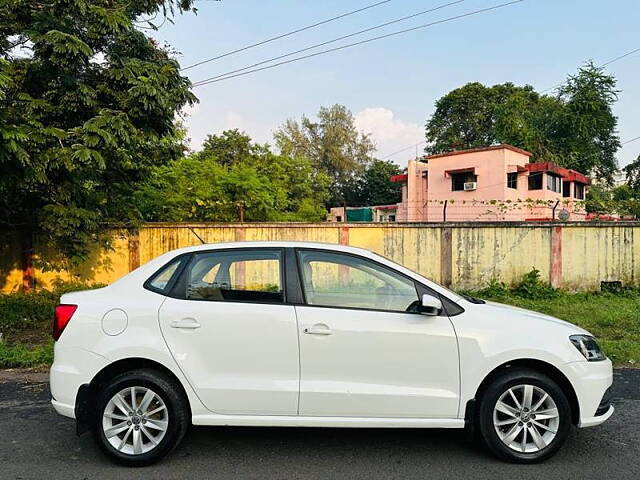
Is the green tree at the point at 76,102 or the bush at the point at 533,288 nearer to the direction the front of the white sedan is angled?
the bush

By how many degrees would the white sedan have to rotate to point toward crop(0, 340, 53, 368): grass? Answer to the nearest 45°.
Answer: approximately 135° to its left

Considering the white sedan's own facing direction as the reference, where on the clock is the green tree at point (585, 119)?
The green tree is roughly at 10 o'clock from the white sedan.

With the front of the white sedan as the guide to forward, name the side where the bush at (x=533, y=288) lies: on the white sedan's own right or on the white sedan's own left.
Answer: on the white sedan's own left

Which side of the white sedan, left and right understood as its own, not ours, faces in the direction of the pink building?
left

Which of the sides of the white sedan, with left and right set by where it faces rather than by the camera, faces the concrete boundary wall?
left

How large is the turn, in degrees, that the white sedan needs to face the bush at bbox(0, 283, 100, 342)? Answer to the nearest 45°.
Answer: approximately 135° to its left

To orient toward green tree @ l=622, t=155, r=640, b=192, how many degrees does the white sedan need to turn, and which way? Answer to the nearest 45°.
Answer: approximately 45° to its left

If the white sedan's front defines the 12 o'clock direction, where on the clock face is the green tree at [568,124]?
The green tree is roughly at 10 o'clock from the white sedan.

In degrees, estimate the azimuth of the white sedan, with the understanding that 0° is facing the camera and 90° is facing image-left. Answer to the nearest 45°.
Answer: approximately 270°

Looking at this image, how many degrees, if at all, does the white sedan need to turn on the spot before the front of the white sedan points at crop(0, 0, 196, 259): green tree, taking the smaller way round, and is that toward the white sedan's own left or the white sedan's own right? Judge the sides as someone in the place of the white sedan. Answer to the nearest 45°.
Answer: approximately 135° to the white sedan's own left
